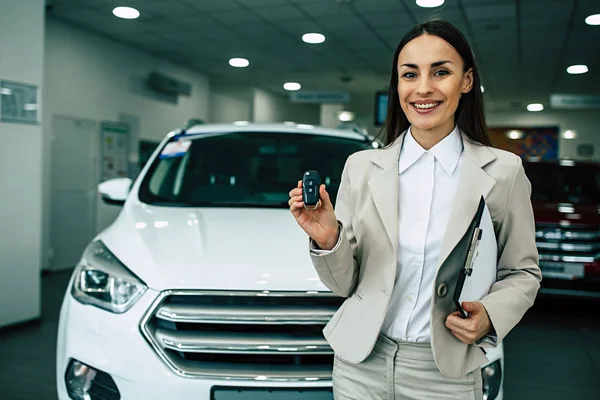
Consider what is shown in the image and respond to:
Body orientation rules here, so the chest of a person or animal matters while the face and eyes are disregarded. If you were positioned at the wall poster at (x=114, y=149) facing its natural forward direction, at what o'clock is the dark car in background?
The dark car in background is roughly at 12 o'clock from the wall poster.

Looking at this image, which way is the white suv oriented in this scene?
toward the camera

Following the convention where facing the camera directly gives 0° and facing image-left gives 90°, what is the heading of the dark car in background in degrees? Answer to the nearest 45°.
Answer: approximately 0°

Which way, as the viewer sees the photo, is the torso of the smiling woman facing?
toward the camera

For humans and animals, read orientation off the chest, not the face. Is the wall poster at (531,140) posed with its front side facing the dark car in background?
yes

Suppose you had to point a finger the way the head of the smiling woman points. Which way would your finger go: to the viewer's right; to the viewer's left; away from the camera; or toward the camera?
toward the camera

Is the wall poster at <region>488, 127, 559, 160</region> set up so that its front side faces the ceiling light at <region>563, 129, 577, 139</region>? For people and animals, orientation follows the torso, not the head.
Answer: no

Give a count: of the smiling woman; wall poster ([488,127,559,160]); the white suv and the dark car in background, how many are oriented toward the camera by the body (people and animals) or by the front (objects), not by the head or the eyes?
4

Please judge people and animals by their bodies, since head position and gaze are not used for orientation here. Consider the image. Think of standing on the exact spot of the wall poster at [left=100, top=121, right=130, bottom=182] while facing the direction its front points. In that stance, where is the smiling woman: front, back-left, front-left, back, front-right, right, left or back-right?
front-right

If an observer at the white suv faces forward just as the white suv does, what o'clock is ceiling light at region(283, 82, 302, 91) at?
The ceiling light is roughly at 6 o'clock from the white suv.

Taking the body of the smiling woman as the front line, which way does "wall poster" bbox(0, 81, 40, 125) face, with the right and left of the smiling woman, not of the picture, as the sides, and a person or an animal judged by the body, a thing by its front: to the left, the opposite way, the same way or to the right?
to the left

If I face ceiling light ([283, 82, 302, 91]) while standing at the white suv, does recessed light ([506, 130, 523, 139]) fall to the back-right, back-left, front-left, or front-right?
front-right

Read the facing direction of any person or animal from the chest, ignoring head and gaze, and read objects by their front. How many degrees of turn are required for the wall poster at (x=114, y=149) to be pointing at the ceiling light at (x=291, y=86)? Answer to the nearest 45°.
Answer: approximately 90° to its left

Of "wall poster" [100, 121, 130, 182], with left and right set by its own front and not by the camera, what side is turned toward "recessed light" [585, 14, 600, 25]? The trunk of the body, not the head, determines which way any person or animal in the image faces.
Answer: front

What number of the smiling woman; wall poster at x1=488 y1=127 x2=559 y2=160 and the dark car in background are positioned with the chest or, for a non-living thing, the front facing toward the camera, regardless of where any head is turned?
3

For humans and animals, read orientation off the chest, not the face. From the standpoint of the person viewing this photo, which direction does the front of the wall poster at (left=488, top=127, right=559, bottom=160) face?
facing the viewer

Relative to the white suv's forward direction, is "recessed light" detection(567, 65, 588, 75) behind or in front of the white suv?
behind

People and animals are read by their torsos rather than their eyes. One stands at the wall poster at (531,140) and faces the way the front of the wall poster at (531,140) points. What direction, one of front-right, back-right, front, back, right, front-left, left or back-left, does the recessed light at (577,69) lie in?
front

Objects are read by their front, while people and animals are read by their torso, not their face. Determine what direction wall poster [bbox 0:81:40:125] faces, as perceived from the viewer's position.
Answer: facing the viewer and to the right of the viewer

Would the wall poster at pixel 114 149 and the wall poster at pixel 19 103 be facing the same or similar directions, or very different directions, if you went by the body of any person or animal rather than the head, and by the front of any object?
same or similar directions

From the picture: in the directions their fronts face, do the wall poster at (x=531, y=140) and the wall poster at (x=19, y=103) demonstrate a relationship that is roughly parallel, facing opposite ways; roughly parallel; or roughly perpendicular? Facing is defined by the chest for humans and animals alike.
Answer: roughly perpendicular

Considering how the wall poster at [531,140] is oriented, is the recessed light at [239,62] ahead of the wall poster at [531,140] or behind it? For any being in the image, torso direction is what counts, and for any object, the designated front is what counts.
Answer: ahead
